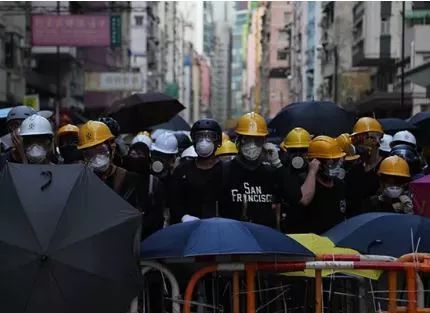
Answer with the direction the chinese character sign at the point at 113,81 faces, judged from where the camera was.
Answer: facing the viewer

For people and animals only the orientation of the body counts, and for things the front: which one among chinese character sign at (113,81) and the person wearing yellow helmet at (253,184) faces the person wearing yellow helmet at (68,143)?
the chinese character sign

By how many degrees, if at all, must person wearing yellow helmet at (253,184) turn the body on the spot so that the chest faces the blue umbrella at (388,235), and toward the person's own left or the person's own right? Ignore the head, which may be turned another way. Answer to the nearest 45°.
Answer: approximately 45° to the person's own left

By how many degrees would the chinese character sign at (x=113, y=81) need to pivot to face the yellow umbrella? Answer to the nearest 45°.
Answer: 0° — it already faces it

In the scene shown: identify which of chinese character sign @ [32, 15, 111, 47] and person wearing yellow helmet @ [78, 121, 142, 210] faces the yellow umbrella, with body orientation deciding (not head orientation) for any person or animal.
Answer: the chinese character sign

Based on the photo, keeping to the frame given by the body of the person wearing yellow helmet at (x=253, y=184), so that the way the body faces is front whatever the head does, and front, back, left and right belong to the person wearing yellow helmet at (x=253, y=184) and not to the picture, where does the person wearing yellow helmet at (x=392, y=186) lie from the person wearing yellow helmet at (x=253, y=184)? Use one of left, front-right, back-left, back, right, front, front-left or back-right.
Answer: back-left

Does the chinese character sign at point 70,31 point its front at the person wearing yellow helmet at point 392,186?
yes

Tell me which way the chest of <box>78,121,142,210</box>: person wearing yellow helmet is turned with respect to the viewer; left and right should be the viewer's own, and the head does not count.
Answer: facing the viewer and to the left of the viewer

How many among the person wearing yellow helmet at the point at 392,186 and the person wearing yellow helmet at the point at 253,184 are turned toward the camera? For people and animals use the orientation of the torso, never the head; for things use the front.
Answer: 2

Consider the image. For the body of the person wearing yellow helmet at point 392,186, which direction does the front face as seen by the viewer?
toward the camera

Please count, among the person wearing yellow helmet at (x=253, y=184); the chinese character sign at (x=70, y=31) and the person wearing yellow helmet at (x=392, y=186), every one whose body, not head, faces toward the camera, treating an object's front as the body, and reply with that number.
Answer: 3
